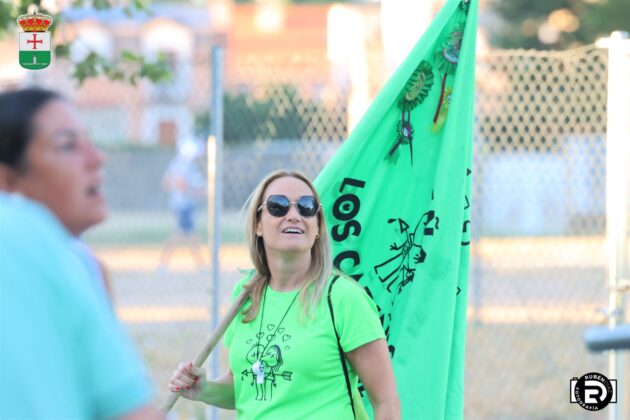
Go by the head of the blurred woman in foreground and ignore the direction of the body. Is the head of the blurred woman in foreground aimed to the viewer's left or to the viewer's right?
to the viewer's right

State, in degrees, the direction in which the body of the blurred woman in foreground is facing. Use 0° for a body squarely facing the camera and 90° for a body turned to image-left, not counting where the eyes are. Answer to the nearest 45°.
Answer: approximately 270°

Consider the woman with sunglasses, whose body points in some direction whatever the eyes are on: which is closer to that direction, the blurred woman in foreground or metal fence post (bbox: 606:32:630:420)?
the blurred woman in foreground

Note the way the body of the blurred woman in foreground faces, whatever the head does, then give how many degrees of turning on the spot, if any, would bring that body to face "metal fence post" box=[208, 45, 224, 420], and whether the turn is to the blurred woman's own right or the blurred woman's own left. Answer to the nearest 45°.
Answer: approximately 90° to the blurred woman's own left

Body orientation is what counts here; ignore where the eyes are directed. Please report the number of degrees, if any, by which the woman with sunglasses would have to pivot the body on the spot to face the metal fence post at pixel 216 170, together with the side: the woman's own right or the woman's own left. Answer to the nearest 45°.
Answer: approximately 135° to the woman's own right

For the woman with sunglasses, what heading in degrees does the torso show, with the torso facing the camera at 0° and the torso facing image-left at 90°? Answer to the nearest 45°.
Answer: approximately 45°

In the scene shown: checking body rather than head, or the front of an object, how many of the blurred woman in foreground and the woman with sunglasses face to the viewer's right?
1
